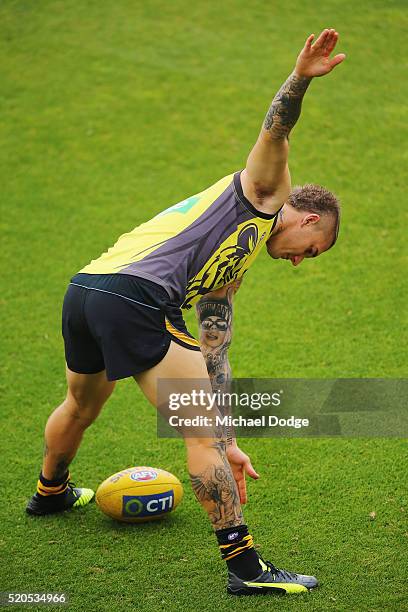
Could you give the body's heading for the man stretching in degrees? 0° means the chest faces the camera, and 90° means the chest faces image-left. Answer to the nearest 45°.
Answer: approximately 270°
